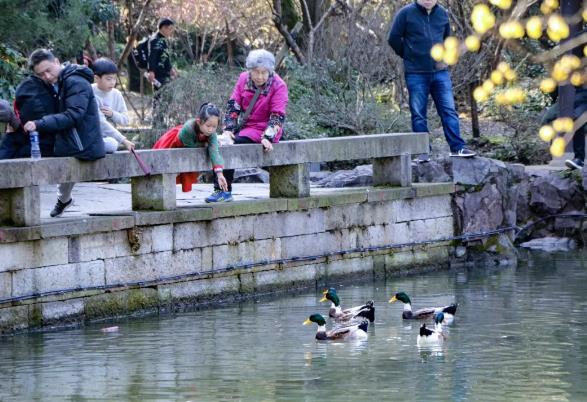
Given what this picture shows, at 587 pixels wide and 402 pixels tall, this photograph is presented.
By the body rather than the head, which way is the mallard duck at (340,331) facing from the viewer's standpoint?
to the viewer's left

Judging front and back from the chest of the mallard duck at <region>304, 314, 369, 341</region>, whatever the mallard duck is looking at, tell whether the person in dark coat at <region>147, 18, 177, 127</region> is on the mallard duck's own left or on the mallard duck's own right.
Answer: on the mallard duck's own right

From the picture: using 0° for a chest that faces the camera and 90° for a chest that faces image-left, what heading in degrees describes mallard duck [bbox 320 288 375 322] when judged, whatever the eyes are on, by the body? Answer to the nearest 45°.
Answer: approximately 90°

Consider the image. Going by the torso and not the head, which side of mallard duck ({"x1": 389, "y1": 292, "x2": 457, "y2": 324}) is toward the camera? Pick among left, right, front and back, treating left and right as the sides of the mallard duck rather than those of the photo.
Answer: left

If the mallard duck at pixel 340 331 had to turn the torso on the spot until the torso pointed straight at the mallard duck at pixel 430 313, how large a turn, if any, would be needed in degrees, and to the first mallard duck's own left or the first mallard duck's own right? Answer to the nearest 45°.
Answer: approximately 135° to the first mallard duck's own right
